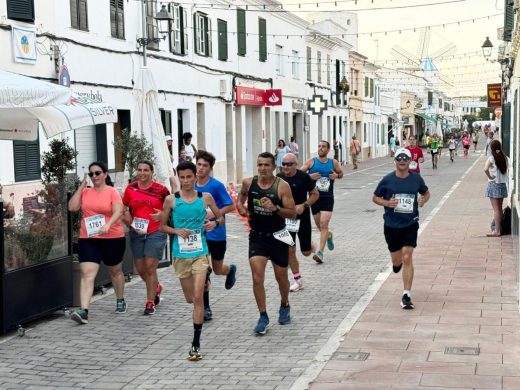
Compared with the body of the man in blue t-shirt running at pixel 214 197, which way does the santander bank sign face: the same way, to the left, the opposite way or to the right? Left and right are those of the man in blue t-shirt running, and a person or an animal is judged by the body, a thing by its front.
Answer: to the left

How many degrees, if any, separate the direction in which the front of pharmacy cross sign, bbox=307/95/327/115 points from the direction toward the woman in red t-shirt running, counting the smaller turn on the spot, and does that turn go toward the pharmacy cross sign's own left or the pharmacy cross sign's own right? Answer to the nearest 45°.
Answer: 0° — it already faces them

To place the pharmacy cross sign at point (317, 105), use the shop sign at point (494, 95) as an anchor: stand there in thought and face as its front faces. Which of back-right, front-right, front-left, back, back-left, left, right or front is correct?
right

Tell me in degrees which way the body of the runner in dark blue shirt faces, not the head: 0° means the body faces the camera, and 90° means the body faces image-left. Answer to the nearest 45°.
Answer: approximately 0°

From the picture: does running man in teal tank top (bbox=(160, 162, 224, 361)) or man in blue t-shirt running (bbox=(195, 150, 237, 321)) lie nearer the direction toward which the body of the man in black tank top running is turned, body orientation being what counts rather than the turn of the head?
the running man in teal tank top

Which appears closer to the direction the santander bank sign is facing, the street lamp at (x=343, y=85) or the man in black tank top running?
the man in black tank top running

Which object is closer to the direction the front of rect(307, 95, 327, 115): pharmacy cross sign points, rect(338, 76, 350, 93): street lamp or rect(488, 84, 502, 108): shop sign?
the shop sign

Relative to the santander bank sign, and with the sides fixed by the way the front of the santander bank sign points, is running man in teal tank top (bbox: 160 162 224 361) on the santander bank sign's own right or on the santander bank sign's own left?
on the santander bank sign's own right

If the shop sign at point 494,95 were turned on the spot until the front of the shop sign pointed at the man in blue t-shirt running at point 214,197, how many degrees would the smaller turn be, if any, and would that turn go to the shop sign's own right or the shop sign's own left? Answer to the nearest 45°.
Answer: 0° — it already faces them

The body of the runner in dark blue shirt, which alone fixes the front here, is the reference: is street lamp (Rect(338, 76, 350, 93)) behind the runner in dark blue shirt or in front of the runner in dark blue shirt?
behind

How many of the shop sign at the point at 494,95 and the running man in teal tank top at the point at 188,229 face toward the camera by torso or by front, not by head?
2

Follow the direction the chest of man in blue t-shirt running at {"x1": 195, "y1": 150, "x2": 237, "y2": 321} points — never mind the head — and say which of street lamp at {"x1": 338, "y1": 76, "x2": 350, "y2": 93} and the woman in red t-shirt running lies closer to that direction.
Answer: the woman in red t-shirt running

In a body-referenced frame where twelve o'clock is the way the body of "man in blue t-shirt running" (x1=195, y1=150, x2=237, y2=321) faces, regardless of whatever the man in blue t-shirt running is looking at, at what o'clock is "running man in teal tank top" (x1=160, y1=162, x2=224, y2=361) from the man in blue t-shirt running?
The running man in teal tank top is roughly at 11 o'clock from the man in blue t-shirt running.
